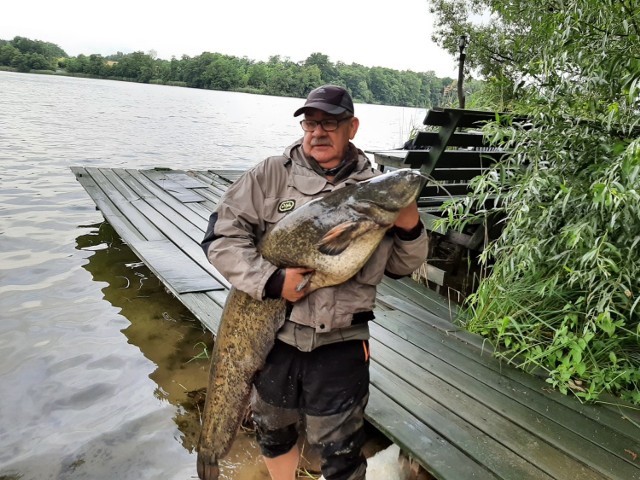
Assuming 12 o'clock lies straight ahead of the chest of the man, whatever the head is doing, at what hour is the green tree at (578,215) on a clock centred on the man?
The green tree is roughly at 8 o'clock from the man.

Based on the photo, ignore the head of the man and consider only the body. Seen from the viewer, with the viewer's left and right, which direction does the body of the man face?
facing the viewer
